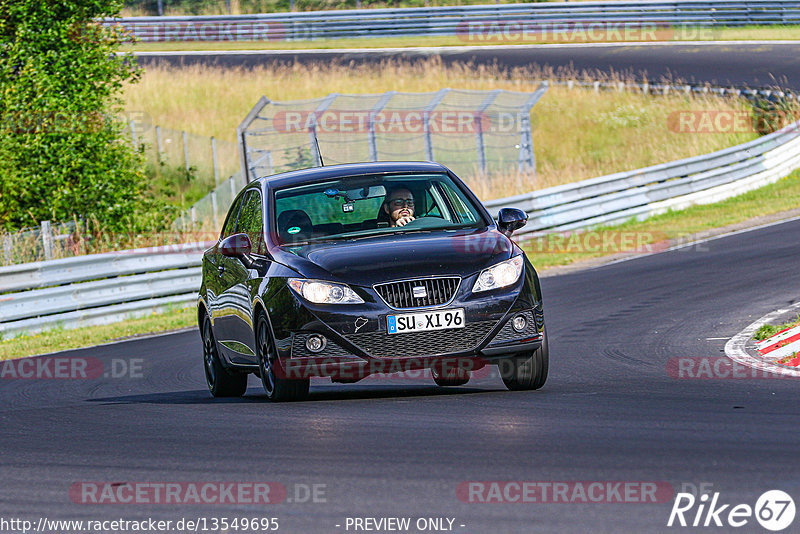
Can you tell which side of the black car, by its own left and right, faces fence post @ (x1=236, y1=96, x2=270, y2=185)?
back

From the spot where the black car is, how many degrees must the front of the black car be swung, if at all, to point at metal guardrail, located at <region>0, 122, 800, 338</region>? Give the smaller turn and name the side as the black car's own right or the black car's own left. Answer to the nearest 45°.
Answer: approximately 180°

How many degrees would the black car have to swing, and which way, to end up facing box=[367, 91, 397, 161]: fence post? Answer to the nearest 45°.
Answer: approximately 180°

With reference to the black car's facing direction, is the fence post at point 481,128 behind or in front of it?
behind

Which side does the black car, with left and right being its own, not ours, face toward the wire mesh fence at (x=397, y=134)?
back

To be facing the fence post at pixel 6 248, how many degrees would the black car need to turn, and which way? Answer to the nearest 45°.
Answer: approximately 135° to its right

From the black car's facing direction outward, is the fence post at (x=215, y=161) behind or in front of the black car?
behind

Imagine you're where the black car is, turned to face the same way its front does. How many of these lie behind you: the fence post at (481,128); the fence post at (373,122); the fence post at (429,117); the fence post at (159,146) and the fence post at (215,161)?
5

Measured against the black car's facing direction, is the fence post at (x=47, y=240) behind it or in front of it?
behind

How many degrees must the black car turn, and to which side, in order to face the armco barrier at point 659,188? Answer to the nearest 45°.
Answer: approximately 180°

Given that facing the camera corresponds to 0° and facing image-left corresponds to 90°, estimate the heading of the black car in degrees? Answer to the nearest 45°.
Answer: approximately 0°

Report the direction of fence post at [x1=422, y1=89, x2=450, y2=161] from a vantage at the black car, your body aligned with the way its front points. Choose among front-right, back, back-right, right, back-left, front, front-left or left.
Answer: back
